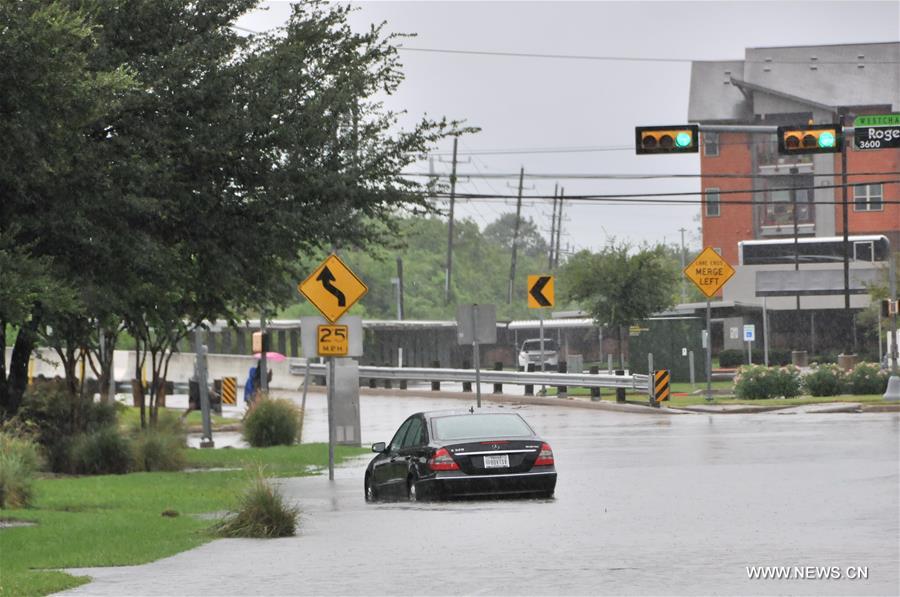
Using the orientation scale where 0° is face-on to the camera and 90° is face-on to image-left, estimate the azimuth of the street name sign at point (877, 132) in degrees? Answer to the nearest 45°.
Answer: approximately 0°

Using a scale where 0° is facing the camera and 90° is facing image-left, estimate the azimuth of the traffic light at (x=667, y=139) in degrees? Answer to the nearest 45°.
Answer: approximately 0°

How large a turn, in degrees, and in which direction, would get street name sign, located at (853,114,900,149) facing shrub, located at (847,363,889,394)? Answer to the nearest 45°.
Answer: approximately 180°

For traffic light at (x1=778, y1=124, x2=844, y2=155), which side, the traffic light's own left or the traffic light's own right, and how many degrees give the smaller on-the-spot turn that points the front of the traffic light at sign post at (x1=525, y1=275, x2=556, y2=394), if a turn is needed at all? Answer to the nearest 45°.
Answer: approximately 135° to the traffic light's own right

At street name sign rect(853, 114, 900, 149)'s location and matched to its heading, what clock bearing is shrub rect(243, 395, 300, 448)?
The shrub is roughly at 3 o'clock from the street name sign.

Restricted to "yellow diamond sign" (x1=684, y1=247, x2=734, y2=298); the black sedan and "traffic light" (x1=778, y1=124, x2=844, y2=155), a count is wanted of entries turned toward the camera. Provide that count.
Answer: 2

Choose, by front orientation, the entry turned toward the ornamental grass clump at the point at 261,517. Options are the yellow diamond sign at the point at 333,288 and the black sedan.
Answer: the yellow diamond sign

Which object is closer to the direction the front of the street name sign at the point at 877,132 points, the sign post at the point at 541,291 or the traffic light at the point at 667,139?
the traffic light

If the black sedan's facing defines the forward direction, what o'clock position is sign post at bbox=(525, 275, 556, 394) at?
The sign post is roughly at 12 o'clock from the black sedan.

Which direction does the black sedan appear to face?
away from the camera
